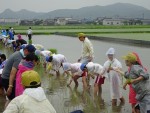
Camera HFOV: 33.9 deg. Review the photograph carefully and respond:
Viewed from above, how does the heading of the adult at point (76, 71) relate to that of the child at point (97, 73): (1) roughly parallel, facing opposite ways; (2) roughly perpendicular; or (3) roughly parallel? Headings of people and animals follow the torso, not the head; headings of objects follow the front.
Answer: roughly parallel

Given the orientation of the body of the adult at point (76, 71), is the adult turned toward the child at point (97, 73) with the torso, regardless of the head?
no

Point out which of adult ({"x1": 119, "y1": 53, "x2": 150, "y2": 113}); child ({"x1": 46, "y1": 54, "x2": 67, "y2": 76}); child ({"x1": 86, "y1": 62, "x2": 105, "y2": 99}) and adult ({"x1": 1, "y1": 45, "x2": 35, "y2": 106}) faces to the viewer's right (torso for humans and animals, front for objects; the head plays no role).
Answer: adult ({"x1": 1, "y1": 45, "x2": 35, "y2": 106})

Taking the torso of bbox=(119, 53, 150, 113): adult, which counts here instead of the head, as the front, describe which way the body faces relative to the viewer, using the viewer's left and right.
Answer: facing to the left of the viewer

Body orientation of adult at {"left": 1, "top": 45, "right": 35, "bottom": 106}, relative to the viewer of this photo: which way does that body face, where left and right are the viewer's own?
facing to the right of the viewer

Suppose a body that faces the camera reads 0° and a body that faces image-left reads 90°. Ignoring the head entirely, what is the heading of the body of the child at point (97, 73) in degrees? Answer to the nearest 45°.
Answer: approximately 90°

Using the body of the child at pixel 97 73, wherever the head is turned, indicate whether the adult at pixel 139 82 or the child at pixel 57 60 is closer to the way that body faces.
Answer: the child

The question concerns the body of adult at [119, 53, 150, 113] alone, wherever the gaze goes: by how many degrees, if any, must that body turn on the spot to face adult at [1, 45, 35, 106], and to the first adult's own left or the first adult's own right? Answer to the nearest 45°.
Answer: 0° — they already face them

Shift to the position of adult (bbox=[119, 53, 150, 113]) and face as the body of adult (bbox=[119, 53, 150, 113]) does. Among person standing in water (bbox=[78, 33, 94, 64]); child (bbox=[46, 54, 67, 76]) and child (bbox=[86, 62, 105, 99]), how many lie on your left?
0

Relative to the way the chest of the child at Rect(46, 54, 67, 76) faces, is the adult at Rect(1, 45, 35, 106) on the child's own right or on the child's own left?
on the child's own left

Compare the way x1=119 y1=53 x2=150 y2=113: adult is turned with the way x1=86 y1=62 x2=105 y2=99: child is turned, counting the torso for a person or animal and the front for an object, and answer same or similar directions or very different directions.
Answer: same or similar directions

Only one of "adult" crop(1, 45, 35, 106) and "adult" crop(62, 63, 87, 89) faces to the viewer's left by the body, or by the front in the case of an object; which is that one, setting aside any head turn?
"adult" crop(62, 63, 87, 89)

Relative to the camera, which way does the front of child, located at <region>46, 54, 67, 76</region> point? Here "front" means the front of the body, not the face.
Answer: to the viewer's left
